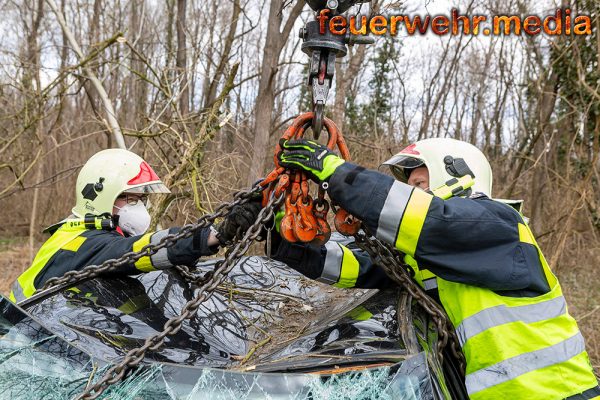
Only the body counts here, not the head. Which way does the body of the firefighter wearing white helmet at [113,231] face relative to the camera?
to the viewer's right

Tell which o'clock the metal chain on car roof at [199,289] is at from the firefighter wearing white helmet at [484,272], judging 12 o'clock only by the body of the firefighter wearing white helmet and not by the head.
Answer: The metal chain on car roof is roughly at 11 o'clock from the firefighter wearing white helmet.

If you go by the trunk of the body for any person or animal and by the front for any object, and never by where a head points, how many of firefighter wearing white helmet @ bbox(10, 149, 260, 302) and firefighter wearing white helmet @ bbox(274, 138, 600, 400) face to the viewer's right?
1

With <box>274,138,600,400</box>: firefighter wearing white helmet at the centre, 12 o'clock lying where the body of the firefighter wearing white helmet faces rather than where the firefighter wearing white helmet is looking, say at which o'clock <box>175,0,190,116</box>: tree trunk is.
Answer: The tree trunk is roughly at 2 o'clock from the firefighter wearing white helmet.

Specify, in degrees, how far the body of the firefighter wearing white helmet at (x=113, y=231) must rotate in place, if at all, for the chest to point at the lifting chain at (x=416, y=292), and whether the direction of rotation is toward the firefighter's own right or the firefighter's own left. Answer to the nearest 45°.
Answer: approximately 45° to the firefighter's own right

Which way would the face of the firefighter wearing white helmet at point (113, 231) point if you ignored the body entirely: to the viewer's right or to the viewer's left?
to the viewer's right

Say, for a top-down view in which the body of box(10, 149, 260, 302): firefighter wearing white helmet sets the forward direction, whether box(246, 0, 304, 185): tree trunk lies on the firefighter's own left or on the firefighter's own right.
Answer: on the firefighter's own left

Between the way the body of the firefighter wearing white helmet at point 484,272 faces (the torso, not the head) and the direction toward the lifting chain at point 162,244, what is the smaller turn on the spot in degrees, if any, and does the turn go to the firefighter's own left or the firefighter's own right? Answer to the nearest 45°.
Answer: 0° — they already face it

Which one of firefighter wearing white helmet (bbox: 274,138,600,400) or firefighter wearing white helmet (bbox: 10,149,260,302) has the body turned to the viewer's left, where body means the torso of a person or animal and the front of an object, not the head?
firefighter wearing white helmet (bbox: 274,138,600,400)

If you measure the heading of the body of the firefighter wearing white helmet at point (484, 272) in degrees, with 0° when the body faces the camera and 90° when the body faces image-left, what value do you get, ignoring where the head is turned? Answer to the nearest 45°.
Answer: approximately 90°
